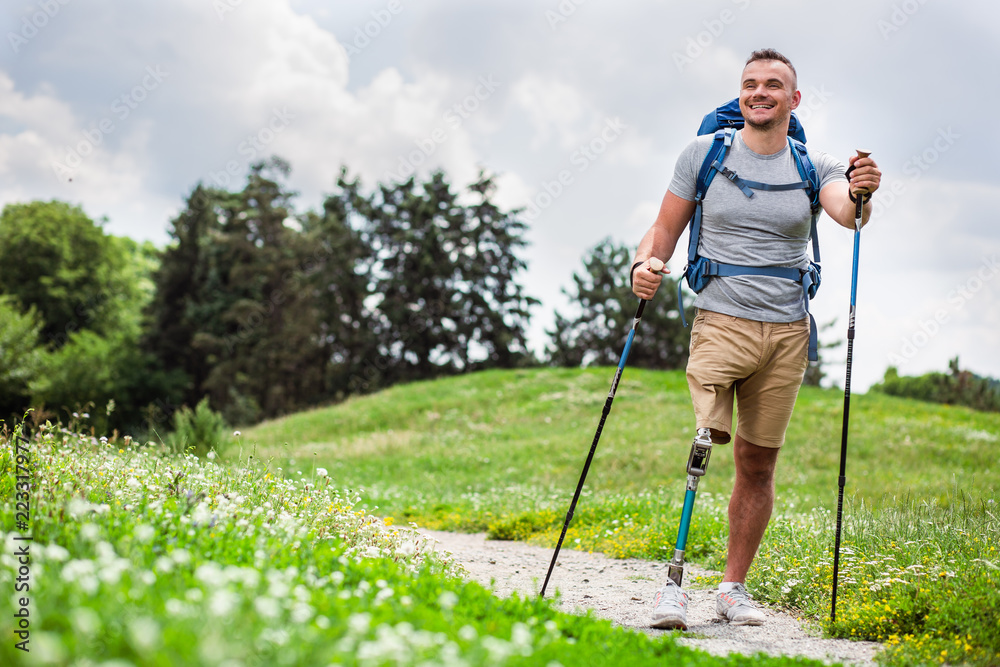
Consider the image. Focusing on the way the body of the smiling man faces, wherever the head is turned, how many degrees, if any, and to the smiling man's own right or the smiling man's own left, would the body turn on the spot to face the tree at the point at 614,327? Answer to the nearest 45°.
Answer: approximately 180°

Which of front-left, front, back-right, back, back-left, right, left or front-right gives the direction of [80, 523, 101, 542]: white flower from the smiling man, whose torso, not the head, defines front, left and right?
front-right

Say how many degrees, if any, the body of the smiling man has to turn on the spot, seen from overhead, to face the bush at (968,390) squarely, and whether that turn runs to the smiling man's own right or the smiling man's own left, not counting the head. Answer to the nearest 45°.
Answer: approximately 180°

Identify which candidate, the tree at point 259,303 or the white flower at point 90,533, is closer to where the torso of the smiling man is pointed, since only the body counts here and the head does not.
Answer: the white flower

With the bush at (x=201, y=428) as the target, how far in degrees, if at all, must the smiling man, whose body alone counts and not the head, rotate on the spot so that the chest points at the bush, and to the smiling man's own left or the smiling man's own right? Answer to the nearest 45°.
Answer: approximately 135° to the smiling man's own right

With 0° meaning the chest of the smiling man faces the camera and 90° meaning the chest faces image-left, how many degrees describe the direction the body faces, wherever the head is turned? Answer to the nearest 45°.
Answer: approximately 0°

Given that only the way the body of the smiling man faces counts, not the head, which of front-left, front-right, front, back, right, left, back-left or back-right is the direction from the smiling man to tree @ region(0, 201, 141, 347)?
back-right

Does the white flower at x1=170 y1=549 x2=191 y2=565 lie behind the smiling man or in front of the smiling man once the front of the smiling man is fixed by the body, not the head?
in front

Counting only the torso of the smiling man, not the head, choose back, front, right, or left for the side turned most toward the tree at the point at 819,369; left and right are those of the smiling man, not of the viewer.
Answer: back
